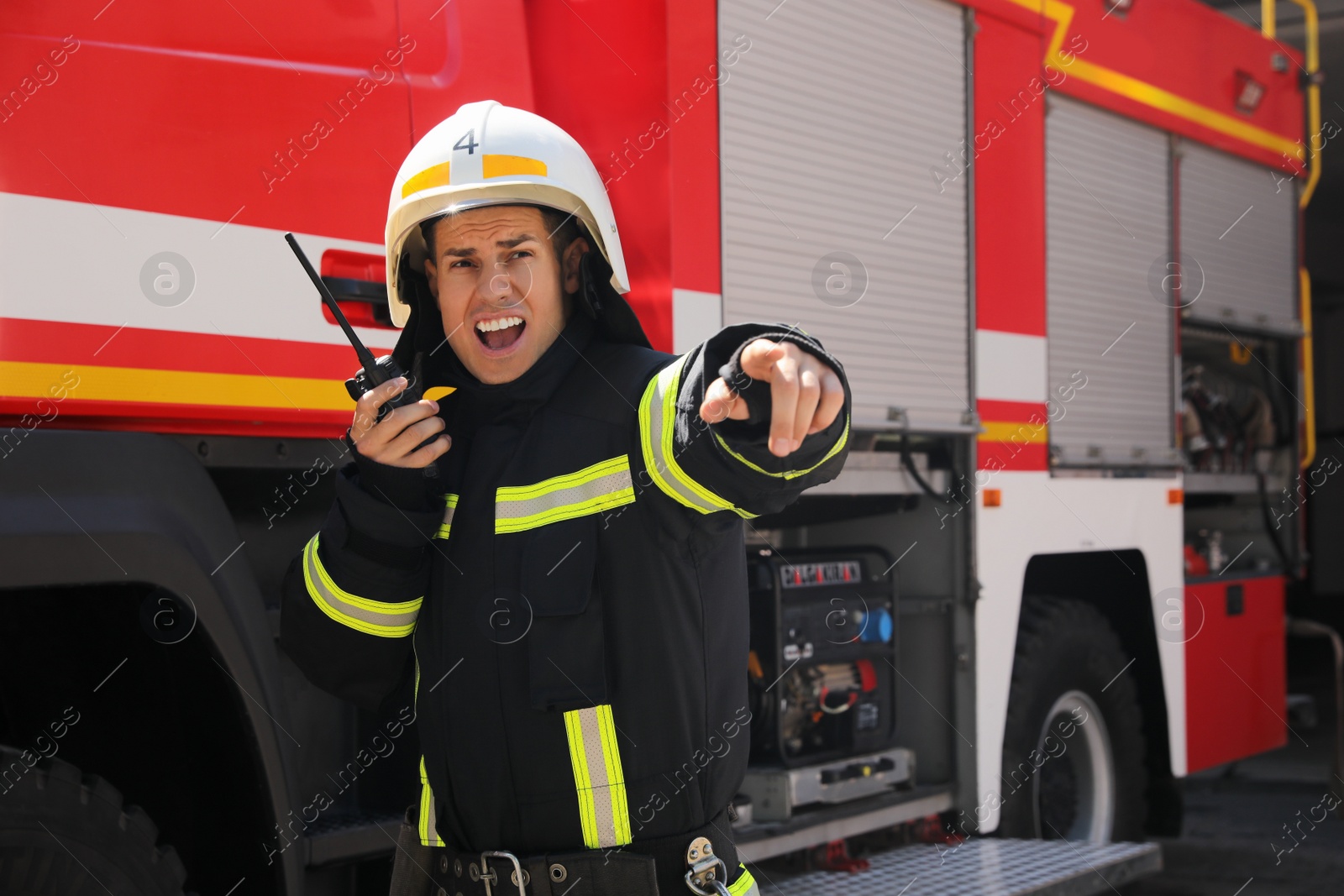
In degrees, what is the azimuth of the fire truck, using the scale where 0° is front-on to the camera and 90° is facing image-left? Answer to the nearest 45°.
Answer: approximately 45°

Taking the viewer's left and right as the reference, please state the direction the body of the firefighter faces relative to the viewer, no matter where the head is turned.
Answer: facing the viewer and to the left of the viewer

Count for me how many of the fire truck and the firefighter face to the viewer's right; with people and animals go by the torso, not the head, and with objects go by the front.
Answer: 0

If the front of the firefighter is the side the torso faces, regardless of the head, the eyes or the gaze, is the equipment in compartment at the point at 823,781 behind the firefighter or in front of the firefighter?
behind
